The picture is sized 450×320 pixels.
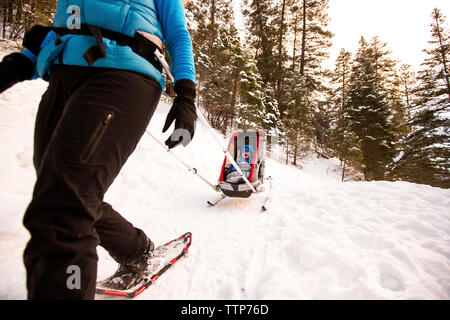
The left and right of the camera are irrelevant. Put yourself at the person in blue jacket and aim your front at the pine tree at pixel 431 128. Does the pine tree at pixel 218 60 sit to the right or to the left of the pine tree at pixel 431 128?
left

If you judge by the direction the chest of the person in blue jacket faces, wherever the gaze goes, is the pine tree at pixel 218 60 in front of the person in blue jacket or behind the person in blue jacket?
behind

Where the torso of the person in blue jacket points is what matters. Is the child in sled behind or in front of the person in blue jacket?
behind

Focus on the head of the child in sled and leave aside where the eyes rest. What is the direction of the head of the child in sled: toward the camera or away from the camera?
toward the camera

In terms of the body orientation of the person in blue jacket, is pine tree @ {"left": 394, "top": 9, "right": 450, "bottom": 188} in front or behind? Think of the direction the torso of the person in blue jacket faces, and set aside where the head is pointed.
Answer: behind

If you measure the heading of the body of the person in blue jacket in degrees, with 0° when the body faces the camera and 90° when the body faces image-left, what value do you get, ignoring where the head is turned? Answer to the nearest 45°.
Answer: approximately 45°

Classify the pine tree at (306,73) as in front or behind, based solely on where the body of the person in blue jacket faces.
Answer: behind
